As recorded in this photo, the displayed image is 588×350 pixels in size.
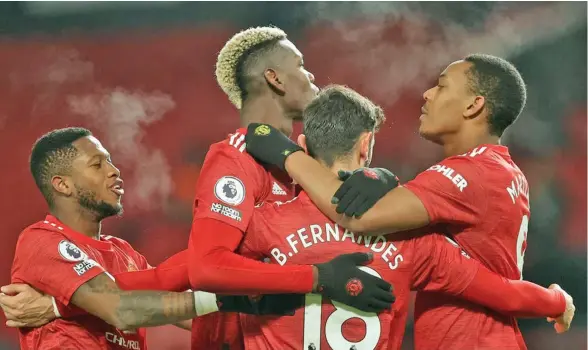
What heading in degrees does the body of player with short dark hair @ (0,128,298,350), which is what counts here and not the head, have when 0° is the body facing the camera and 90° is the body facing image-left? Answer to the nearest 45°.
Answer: approximately 315°

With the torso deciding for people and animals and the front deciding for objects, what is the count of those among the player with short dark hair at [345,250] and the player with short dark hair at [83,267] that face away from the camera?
1

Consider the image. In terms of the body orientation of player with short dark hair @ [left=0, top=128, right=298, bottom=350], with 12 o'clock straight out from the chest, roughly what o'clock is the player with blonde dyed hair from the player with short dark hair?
The player with blonde dyed hair is roughly at 12 o'clock from the player with short dark hair.

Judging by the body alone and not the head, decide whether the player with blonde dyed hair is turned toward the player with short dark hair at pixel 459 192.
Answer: yes

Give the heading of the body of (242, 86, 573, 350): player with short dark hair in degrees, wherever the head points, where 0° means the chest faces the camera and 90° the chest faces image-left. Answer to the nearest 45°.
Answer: approximately 180°

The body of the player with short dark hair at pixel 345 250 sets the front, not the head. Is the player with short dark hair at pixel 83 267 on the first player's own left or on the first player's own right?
on the first player's own left

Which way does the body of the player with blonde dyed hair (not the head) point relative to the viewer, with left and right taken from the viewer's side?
facing to the right of the viewer

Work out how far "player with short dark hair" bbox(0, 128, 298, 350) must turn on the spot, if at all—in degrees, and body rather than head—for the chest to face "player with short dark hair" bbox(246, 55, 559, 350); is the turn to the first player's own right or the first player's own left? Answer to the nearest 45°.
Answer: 0° — they already face them
